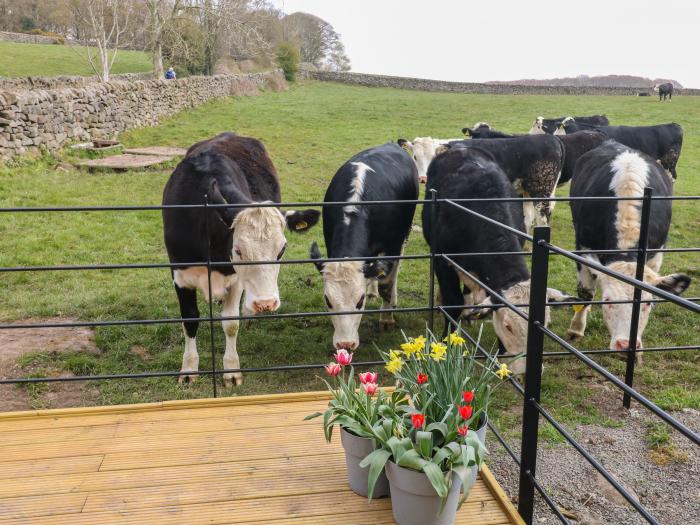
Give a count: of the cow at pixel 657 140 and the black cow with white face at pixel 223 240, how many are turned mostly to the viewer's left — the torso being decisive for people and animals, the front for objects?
1

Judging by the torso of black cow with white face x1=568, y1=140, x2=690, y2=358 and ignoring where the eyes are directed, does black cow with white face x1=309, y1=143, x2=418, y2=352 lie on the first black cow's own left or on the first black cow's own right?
on the first black cow's own right

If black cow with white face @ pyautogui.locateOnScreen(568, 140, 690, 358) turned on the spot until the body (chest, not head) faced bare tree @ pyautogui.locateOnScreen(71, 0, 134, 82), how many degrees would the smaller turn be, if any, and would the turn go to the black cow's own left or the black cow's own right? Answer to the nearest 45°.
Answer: approximately 135° to the black cow's own right

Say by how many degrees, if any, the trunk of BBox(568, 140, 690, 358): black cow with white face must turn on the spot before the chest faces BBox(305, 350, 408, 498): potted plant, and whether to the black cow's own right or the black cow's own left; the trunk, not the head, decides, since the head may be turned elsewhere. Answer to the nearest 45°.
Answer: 0° — it already faces it

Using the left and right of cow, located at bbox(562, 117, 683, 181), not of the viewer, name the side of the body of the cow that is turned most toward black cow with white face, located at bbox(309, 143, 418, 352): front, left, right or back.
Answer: left

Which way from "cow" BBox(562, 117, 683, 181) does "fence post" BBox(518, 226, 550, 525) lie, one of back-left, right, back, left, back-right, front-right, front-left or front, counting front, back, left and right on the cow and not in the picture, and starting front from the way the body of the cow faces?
left

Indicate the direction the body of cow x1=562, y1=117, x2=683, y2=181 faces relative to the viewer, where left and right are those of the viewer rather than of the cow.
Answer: facing to the left of the viewer

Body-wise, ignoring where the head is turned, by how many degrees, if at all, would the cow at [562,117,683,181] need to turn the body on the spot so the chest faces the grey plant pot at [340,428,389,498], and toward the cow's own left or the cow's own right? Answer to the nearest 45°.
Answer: approximately 90° to the cow's own left

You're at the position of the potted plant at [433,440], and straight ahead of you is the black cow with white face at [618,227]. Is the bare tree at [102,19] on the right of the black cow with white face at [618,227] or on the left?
left

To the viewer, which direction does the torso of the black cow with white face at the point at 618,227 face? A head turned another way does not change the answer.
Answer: toward the camera

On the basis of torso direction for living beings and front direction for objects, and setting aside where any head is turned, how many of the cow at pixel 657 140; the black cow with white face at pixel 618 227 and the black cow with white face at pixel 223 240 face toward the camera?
2

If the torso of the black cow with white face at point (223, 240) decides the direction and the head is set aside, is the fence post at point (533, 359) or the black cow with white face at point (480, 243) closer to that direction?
the fence post

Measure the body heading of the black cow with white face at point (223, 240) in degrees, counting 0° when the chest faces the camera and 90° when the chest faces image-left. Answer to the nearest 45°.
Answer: approximately 0°

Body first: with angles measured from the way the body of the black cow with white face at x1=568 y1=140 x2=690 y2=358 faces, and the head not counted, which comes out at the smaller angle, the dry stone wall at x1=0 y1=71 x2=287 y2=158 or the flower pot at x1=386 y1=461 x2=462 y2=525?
the flower pot

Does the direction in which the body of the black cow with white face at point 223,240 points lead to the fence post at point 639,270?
no

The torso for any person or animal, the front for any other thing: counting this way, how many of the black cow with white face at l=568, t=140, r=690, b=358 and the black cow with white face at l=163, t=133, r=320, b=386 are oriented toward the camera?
2

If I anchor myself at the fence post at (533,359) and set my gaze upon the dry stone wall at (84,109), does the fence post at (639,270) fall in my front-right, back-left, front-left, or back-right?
front-right

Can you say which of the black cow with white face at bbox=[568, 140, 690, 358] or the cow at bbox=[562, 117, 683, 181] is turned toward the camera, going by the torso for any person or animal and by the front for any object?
the black cow with white face
